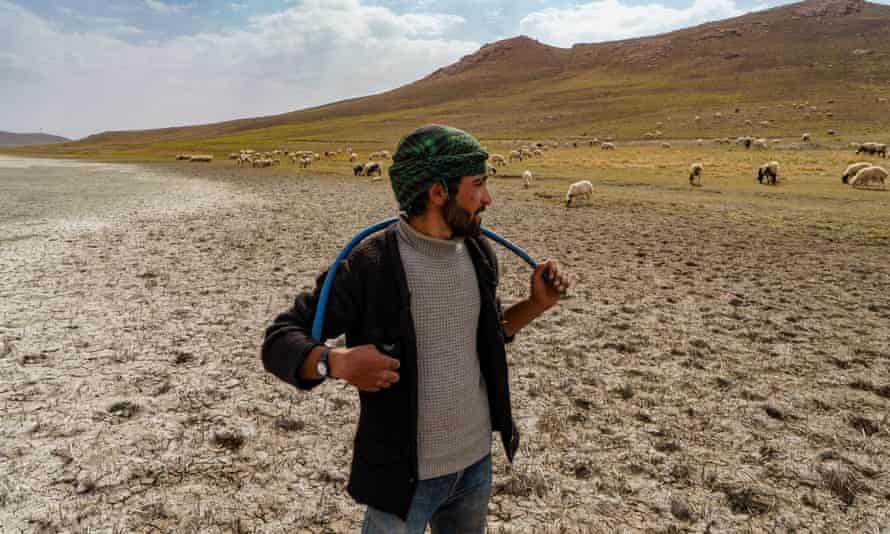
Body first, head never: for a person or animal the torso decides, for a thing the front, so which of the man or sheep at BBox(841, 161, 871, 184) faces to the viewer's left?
the sheep

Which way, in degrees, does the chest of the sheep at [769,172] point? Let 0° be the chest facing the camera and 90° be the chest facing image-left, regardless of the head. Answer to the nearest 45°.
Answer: approximately 45°

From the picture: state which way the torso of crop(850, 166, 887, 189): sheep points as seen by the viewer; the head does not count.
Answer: to the viewer's left

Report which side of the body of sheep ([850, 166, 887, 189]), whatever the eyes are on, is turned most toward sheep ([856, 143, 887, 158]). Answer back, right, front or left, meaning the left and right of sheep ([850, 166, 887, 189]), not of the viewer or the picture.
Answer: right

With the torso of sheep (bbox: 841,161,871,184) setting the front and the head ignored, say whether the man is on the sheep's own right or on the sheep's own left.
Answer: on the sheep's own left

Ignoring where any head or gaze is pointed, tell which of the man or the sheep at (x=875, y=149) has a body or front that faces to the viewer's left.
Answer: the sheep

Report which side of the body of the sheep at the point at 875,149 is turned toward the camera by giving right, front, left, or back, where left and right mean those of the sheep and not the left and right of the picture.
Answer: left

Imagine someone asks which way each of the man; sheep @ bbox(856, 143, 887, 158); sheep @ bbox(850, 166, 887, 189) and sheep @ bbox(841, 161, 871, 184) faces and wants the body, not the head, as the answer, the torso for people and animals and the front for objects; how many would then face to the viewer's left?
3

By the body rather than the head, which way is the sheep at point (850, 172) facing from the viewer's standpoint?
to the viewer's left

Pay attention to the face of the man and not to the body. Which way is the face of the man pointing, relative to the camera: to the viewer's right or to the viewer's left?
to the viewer's right

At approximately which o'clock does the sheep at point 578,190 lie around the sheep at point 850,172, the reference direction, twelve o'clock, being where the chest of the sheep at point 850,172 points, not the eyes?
the sheep at point 578,190 is roughly at 10 o'clock from the sheep at point 850,172.
